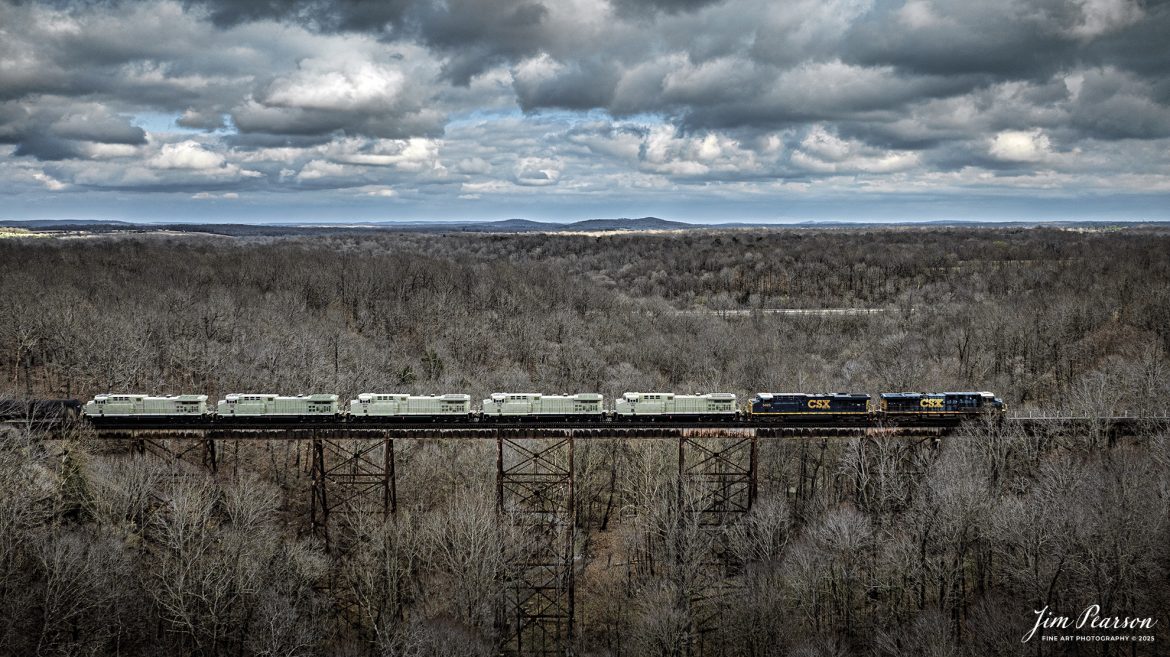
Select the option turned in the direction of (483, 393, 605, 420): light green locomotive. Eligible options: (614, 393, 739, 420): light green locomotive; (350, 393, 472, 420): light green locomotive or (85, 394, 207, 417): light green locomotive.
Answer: (614, 393, 739, 420): light green locomotive

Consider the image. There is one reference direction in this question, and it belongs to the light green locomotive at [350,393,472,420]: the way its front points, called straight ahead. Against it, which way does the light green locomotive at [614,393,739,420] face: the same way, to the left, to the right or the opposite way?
the same way

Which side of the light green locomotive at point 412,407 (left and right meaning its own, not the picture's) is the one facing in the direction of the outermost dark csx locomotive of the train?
back

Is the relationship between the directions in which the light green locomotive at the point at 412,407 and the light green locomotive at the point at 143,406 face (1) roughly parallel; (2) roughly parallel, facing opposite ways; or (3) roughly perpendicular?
roughly parallel
